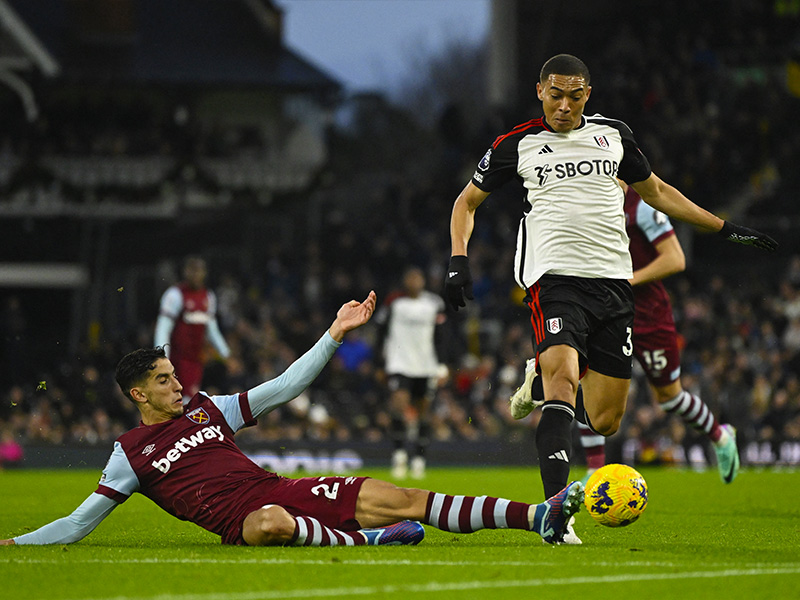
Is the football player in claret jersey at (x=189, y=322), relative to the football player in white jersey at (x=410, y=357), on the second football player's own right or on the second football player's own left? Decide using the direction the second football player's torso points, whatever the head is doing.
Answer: on the second football player's own right

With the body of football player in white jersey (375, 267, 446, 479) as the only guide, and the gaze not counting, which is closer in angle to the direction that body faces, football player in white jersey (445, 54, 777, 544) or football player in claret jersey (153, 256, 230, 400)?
the football player in white jersey

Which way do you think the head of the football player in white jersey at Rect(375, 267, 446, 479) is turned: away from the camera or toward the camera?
toward the camera

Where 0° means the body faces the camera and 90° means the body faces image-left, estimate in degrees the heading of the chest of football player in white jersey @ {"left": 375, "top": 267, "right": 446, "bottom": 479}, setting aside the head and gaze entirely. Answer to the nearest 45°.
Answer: approximately 0°

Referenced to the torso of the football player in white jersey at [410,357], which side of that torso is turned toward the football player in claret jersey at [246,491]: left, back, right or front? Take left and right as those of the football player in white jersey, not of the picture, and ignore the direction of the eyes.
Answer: front

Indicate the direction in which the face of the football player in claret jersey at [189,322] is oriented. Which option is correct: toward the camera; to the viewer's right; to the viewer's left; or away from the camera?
toward the camera

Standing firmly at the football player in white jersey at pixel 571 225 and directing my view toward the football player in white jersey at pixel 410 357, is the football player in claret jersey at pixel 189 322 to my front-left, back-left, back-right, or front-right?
front-left

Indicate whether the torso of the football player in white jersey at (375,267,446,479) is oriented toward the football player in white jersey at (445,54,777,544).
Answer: yes
